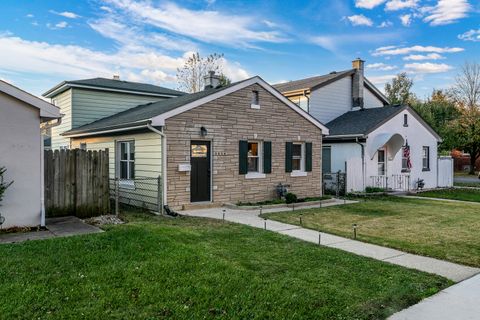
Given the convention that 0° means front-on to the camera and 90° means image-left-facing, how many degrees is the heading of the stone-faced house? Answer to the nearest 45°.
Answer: approximately 315°

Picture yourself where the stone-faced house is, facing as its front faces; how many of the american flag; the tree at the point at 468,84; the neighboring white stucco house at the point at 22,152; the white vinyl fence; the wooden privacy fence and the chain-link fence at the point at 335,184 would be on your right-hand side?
2

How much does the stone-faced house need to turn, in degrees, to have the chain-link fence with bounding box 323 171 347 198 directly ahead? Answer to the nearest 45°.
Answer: approximately 90° to its left

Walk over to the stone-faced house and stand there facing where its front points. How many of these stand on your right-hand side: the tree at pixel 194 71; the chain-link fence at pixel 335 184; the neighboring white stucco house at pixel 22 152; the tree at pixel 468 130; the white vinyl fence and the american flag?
1

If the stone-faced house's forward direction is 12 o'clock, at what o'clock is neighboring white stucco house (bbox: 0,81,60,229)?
The neighboring white stucco house is roughly at 3 o'clock from the stone-faced house.

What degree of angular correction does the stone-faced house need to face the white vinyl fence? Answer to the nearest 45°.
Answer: approximately 90° to its left

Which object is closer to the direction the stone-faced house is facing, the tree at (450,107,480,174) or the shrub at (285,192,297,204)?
the shrub

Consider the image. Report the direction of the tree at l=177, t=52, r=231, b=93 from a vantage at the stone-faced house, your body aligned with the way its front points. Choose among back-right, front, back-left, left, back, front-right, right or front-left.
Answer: back-left

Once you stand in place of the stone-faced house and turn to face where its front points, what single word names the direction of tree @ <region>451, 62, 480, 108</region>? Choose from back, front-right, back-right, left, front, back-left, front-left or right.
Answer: left

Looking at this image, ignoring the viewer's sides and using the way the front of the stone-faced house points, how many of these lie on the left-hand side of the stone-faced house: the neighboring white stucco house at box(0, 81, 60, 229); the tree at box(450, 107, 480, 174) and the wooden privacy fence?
1

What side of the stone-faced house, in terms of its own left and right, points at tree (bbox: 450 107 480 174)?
left

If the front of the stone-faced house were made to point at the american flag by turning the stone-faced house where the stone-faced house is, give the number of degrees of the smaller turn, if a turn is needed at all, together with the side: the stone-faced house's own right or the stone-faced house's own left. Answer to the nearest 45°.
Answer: approximately 90° to the stone-faced house's own left

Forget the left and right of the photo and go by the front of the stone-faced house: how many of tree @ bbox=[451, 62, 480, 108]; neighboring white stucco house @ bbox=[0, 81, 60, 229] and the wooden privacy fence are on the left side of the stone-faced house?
1
